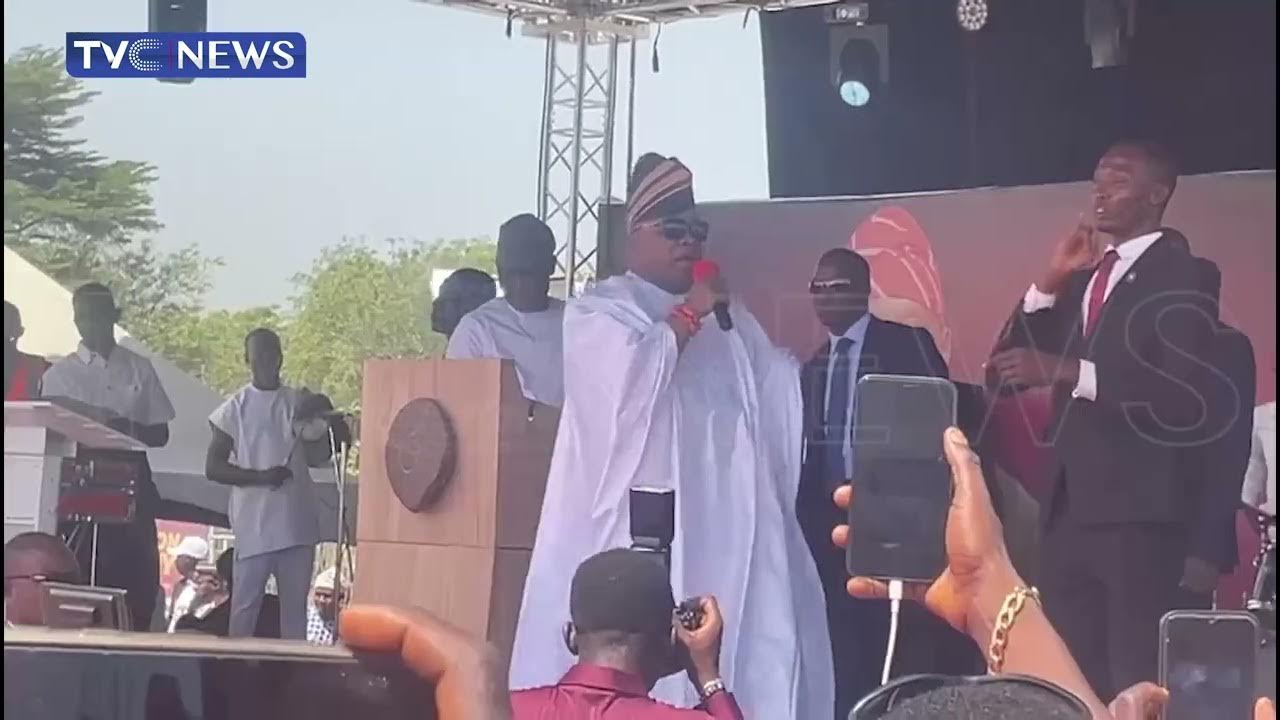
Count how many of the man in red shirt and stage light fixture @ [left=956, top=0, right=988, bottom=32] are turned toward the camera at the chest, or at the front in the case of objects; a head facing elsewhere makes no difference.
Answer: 1

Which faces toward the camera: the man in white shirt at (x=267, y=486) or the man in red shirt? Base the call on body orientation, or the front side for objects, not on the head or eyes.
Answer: the man in white shirt

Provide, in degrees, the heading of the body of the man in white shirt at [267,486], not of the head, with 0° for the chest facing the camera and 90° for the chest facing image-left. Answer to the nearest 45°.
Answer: approximately 0°

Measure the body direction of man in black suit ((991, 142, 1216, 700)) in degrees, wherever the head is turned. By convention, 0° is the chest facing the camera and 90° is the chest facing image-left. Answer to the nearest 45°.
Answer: approximately 45°

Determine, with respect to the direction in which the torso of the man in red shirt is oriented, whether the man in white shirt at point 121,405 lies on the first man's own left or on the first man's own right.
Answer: on the first man's own left

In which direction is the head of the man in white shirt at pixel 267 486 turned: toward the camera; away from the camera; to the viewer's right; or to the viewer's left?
toward the camera

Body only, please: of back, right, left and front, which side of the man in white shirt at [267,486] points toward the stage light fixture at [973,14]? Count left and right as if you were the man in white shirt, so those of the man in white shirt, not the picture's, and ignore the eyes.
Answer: left

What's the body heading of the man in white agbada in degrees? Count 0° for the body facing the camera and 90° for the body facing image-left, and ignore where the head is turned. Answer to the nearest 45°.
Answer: approximately 315°

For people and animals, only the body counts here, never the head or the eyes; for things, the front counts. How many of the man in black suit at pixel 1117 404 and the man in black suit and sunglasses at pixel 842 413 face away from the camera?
0

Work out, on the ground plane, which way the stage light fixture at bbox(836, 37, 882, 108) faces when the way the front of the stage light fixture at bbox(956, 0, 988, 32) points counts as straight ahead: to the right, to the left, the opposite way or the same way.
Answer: the same way

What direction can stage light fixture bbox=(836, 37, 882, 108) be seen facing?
toward the camera

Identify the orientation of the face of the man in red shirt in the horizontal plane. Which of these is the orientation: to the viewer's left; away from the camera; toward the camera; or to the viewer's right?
away from the camera

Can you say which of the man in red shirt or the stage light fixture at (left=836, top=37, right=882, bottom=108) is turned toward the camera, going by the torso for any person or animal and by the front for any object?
the stage light fixture

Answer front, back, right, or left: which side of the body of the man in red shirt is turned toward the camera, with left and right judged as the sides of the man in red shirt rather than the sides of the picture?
back

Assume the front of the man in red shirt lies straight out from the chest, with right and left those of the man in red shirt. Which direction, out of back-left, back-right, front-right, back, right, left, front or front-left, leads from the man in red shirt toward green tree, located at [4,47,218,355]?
left

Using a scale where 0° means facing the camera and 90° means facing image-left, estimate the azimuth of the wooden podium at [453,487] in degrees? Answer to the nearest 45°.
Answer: approximately 45°
